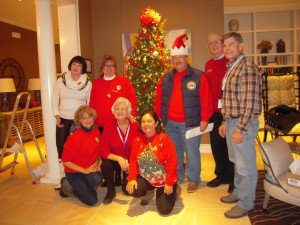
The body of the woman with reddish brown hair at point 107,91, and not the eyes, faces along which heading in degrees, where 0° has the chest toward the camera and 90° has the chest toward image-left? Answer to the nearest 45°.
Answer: approximately 0°

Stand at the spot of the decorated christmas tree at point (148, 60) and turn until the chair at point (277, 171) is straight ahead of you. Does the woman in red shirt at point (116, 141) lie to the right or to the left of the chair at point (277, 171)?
right

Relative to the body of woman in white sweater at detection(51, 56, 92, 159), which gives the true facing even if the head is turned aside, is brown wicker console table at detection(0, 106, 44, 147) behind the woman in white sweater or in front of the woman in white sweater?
behind

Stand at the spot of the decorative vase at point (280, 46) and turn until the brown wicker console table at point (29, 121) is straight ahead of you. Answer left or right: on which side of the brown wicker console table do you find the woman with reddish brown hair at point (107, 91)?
left

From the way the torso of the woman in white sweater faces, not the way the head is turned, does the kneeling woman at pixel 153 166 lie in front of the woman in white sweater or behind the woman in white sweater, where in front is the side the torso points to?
in front

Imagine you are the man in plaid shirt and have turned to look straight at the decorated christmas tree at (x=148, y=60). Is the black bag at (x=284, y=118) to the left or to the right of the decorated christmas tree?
right
